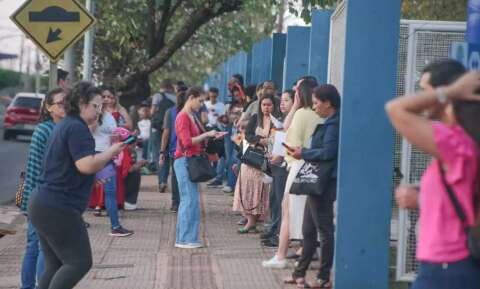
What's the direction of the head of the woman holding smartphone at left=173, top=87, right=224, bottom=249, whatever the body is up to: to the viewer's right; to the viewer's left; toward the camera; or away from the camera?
to the viewer's right

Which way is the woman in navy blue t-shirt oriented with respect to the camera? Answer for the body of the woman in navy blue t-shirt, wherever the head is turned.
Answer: to the viewer's right

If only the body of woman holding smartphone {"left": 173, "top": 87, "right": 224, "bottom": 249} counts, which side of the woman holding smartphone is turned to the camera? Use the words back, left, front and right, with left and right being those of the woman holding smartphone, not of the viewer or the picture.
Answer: right

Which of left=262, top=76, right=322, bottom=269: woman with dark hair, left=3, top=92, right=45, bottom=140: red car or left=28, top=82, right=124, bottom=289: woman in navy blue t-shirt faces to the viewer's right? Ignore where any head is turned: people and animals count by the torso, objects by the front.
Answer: the woman in navy blue t-shirt

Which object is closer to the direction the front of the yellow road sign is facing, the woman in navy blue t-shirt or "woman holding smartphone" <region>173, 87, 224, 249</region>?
the woman in navy blue t-shirt

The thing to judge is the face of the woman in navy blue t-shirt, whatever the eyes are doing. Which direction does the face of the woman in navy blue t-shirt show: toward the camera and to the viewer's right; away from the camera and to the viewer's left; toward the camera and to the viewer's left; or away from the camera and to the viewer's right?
toward the camera and to the viewer's right

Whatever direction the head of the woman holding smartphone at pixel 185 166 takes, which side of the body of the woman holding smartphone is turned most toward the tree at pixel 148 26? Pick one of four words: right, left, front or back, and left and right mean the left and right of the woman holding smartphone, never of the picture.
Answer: left

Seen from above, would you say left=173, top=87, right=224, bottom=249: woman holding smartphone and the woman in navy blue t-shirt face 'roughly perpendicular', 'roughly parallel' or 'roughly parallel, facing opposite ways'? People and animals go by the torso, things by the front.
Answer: roughly parallel

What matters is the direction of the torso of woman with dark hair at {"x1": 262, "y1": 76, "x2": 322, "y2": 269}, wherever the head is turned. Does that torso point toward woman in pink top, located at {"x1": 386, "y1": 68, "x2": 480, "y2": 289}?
no

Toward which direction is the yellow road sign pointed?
toward the camera
